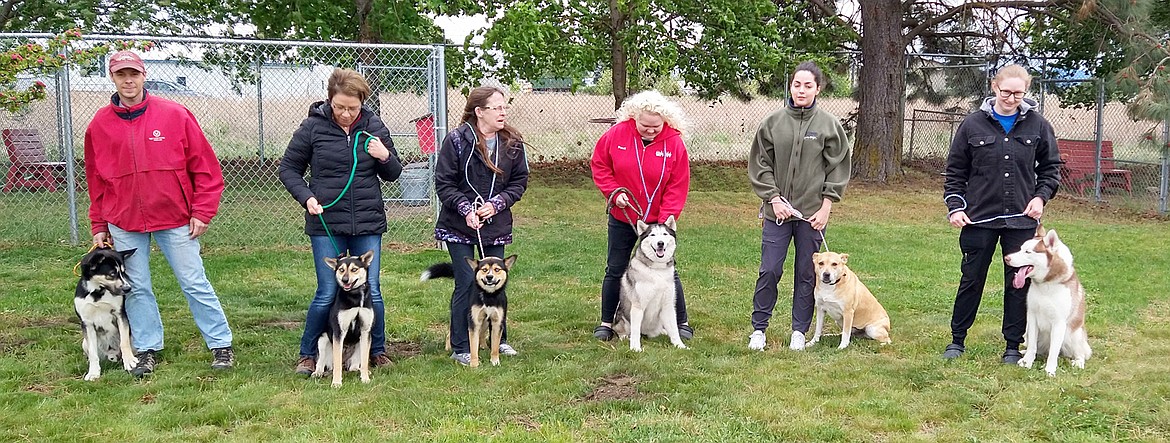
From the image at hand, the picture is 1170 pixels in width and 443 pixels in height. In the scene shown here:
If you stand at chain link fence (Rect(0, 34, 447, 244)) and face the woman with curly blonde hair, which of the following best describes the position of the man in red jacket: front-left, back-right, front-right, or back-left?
front-right

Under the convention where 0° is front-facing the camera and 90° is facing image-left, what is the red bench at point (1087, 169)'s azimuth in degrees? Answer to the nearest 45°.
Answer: approximately 315°

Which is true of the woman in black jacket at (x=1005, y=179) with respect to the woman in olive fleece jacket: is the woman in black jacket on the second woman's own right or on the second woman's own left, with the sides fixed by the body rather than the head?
on the second woman's own left

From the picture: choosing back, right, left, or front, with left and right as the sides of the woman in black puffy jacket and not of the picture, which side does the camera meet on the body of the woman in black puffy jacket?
front

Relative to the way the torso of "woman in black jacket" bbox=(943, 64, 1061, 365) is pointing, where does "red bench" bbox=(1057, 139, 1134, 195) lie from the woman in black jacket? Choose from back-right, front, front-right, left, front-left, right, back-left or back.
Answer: back

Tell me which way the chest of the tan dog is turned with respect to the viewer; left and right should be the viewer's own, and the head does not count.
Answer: facing the viewer and to the left of the viewer

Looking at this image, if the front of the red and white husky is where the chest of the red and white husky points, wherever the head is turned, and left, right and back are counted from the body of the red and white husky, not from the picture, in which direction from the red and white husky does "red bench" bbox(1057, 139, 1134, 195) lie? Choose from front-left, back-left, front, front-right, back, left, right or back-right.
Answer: back-right

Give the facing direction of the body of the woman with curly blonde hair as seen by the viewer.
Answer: toward the camera

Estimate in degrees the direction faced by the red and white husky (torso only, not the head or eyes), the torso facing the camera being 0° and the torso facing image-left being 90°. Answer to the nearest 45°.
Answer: approximately 45°

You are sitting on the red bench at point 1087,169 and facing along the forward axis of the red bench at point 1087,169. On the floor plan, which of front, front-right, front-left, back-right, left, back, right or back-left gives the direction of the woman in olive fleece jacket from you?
front-right

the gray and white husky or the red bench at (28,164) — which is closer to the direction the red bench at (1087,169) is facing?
the gray and white husky

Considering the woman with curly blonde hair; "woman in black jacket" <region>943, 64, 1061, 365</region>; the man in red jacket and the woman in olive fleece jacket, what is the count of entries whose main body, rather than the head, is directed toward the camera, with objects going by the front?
4
